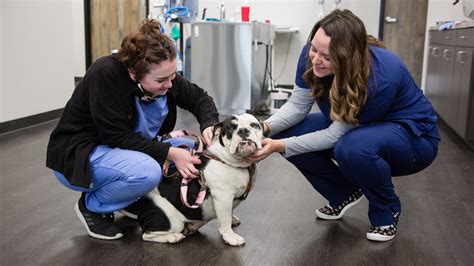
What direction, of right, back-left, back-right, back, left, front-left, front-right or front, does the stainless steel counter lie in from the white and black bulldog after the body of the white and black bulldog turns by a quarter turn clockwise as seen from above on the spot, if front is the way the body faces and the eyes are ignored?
back-right

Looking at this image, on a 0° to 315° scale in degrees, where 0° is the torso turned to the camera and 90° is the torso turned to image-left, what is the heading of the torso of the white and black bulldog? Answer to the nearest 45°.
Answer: approximately 315°

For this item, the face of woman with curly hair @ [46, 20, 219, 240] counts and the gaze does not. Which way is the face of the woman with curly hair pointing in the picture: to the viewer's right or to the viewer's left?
to the viewer's right

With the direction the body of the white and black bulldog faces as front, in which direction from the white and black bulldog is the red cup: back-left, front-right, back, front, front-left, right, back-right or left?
back-left
